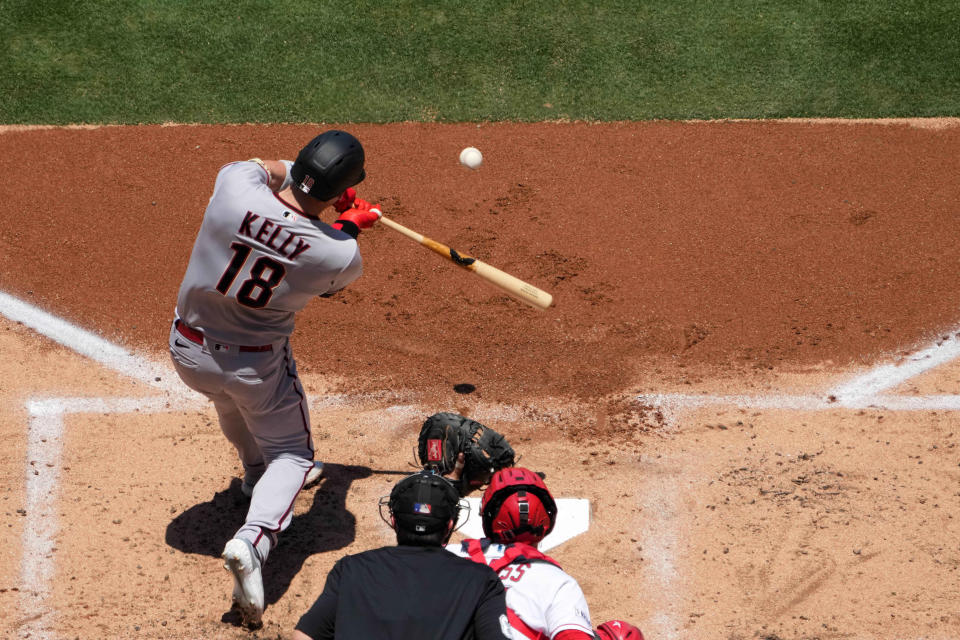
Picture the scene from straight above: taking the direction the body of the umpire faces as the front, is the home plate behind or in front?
in front

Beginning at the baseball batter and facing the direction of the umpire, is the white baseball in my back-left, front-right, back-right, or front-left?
back-left

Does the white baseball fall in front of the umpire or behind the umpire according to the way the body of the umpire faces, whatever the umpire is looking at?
in front

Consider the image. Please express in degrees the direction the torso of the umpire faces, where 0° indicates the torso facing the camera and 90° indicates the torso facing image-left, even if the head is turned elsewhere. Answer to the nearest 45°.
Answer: approximately 180°

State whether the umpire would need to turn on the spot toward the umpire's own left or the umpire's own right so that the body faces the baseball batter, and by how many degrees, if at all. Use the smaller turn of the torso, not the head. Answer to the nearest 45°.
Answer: approximately 45° to the umpire's own left

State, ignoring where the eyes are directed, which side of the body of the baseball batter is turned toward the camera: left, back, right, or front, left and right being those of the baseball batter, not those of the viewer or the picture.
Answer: back

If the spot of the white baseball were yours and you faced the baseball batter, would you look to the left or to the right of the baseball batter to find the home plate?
left

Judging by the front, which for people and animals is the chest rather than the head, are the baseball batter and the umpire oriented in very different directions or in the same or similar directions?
same or similar directions

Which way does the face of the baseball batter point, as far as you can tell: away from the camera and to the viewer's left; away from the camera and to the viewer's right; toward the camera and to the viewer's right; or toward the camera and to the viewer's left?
away from the camera and to the viewer's right

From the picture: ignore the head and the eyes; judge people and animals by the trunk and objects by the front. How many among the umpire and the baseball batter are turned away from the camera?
2

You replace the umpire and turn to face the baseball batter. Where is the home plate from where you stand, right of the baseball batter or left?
right
